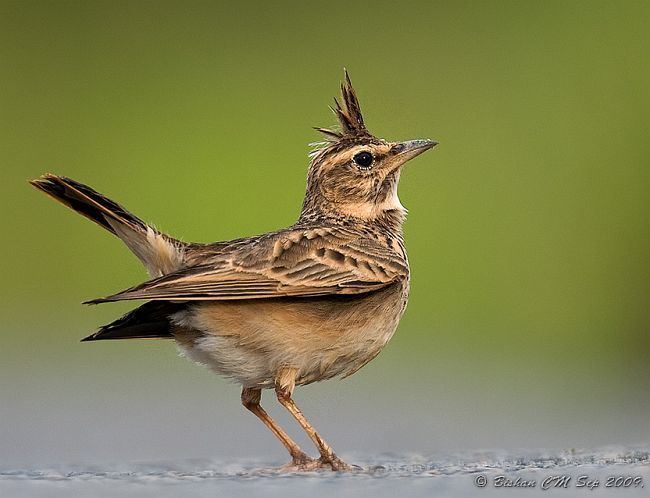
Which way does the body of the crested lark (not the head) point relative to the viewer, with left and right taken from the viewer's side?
facing to the right of the viewer
